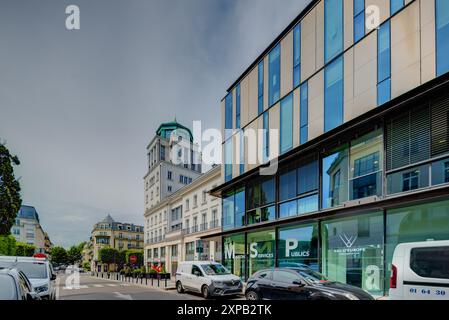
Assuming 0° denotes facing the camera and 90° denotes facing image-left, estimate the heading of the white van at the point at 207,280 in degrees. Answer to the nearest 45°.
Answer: approximately 315°

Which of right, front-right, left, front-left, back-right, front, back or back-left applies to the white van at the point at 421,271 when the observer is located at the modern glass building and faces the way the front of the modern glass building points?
front-left

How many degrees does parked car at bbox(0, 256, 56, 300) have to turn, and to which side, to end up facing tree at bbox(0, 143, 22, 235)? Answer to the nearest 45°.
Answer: approximately 135° to its left

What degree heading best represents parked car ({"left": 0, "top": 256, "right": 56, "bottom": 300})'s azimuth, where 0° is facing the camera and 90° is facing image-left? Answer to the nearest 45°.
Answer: approximately 315°

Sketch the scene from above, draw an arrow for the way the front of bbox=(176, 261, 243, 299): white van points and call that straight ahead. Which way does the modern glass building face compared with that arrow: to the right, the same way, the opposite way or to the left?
to the right
